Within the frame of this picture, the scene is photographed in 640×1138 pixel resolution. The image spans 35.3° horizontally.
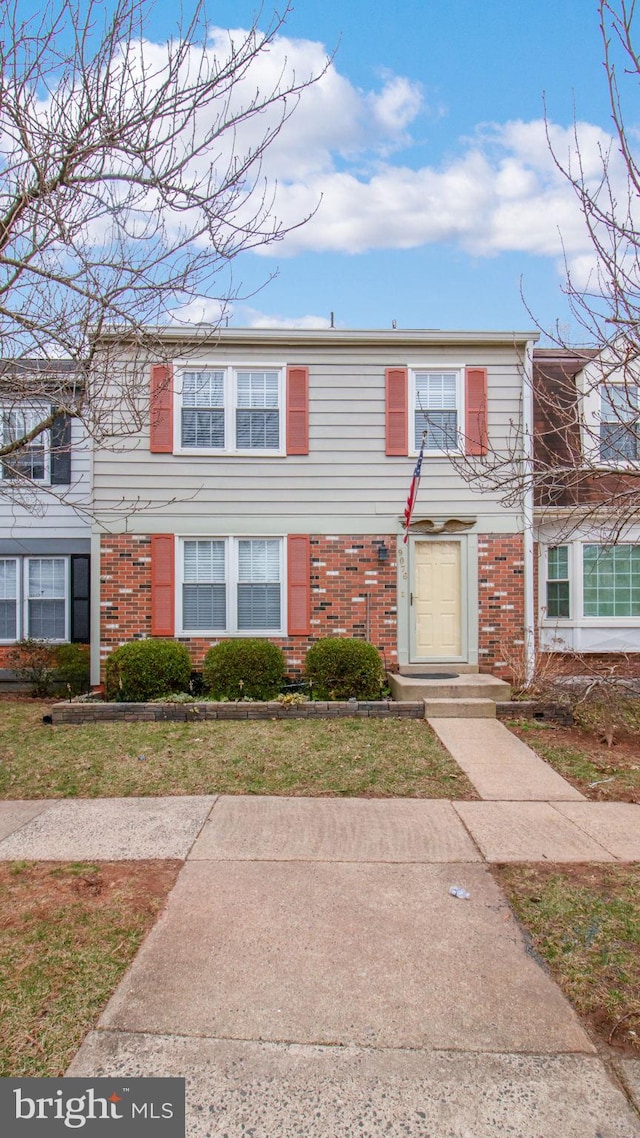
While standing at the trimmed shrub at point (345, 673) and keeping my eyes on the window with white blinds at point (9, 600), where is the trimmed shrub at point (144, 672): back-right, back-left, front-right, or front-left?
front-left

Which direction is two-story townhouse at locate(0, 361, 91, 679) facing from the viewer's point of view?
toward the camera

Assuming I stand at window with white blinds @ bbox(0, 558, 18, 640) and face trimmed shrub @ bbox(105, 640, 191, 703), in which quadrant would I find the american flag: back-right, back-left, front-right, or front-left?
front-left

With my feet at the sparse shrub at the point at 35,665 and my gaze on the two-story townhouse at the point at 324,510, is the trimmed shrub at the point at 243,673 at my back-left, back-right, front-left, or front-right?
front-right

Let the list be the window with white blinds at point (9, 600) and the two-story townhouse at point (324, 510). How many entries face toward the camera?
2

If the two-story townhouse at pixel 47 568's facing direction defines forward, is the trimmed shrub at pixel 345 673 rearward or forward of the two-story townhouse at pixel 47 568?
forward

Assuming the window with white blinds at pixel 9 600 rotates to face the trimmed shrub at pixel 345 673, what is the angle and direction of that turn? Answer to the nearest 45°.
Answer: approximately 45° to its left

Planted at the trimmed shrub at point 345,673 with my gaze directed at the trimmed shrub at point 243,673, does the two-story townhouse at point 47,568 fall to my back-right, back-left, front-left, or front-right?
front-right

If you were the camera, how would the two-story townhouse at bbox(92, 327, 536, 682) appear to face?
facing the viewer

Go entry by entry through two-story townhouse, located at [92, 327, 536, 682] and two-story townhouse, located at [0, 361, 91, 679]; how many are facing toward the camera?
2
